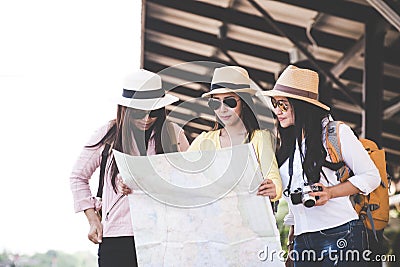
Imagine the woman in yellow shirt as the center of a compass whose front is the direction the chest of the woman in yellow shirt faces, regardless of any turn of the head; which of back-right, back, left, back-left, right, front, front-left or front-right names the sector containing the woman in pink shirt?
right

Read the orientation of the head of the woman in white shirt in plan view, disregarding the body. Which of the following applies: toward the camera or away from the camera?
toward the camera

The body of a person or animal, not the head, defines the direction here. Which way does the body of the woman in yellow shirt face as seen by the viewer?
toward the camera

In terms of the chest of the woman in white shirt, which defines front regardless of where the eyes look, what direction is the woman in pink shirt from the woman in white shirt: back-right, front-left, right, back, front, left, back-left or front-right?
front-right

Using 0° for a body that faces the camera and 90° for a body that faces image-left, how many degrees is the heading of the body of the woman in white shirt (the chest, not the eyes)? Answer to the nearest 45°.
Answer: approximately 45°

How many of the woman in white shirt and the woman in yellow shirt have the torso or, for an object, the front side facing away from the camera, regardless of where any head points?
0
